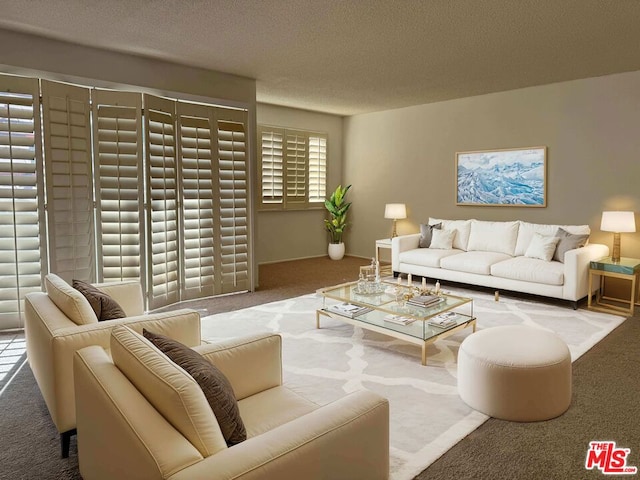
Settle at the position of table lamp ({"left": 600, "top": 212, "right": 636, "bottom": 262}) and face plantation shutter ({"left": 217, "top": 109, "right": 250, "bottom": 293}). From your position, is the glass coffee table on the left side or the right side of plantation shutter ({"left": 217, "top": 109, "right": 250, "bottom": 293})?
left

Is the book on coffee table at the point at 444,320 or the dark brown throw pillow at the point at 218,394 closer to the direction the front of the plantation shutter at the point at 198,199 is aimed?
the book on coffee table

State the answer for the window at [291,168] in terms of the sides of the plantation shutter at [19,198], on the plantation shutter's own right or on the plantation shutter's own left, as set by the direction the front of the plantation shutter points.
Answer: on the plantation shutter's own left

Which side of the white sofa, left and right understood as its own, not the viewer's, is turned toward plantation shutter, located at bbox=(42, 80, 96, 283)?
front

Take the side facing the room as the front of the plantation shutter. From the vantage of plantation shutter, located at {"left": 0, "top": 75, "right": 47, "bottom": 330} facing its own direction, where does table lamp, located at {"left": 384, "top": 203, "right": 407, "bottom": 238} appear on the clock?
The table lamp is roughly at 10 o'clock from the plantation shutter.

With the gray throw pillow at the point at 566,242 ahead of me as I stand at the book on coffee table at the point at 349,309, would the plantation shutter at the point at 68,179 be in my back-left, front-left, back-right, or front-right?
back-left

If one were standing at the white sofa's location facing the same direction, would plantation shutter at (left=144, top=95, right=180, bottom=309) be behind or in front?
in front

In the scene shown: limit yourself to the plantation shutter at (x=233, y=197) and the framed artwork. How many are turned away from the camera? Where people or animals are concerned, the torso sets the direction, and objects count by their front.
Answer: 0

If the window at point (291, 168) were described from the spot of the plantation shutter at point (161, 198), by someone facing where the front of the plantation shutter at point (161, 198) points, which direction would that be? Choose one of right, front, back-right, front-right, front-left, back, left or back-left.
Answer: left

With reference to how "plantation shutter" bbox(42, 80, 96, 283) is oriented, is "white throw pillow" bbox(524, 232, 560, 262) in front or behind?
in front

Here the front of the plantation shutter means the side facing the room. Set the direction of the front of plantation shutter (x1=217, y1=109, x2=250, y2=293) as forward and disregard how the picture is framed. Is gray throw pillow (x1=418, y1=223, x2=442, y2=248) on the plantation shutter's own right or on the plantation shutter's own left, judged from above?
on the plantation shutter's own left

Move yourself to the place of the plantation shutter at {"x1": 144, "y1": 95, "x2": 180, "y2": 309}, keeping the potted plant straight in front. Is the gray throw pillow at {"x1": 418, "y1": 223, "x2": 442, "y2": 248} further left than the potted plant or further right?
right

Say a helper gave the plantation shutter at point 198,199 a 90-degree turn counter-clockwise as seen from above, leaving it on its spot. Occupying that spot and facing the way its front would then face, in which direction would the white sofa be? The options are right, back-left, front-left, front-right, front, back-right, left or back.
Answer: front-right
